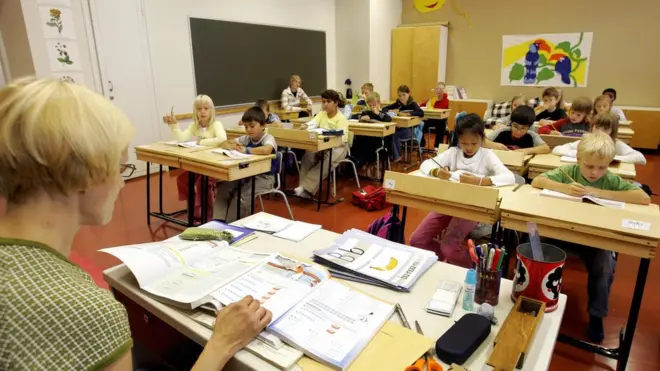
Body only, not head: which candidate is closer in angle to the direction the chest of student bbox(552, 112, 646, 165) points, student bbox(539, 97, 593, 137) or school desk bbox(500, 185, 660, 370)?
the school desk

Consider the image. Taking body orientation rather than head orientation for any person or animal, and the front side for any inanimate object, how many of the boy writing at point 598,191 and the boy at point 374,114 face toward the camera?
2

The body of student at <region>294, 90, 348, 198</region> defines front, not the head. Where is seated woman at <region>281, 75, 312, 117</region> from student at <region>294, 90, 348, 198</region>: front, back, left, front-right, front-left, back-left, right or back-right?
back-right

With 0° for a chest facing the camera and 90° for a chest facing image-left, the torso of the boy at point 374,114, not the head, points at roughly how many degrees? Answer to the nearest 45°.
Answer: approximately 0°

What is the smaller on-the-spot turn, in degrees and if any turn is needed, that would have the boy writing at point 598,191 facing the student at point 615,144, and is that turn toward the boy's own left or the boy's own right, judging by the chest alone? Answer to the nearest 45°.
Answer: approximately 180°

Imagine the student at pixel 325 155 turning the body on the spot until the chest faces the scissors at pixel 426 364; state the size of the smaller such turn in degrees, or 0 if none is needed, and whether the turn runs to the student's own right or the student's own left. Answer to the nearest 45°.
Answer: approximately 45° to the student's own left

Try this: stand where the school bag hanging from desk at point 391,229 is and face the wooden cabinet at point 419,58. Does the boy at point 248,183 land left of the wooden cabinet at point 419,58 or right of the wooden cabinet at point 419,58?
left

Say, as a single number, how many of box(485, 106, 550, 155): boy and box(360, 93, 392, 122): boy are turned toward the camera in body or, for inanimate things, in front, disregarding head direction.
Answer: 2

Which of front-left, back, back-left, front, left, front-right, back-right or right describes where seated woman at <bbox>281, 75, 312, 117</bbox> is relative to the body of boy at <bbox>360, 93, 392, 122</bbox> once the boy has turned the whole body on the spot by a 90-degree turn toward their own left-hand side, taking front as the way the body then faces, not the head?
back-left

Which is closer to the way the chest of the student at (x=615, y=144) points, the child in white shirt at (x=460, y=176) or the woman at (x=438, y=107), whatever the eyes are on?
the child in white shirt
